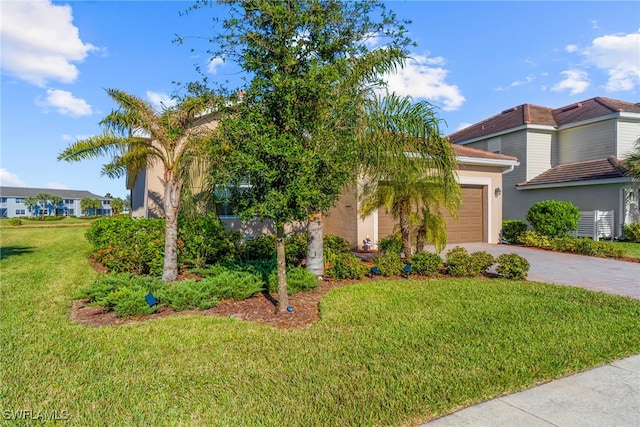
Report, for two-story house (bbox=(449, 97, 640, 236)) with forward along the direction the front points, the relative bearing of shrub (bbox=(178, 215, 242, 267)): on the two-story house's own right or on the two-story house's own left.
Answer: on the two-story house's own right

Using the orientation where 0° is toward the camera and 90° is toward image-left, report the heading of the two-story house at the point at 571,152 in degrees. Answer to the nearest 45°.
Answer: approximately 315°

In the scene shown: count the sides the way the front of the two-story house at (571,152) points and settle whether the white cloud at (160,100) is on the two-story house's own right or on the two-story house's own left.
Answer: on the two-story house's own right

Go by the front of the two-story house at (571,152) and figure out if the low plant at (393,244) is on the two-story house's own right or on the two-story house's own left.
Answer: on the two-story house's own right

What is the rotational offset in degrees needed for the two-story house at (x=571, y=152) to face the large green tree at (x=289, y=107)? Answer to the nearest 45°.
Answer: approximately 45° to its right

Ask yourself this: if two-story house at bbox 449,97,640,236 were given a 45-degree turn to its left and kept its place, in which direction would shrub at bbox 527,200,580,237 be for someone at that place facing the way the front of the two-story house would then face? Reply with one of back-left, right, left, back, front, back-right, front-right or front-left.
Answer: right

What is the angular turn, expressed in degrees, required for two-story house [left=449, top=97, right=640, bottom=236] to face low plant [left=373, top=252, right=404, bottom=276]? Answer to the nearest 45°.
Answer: approximately 45° to its right

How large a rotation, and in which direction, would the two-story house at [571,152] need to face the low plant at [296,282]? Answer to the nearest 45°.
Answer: approximately 45° to its right

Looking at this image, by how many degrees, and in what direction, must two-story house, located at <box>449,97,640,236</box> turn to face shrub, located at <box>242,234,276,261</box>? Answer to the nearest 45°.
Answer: approximately 90° to its right

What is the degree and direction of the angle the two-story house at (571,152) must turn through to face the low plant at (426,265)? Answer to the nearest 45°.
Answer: approximately 45° to its right

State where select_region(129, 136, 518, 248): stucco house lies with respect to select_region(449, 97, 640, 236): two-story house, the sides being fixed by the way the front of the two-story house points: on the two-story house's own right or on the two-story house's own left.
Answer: on the two-story house's own right

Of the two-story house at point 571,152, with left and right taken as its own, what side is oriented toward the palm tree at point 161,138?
right

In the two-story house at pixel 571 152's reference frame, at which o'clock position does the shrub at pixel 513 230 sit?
The shrub is roughly at 2 o'clock from the two-story house.
